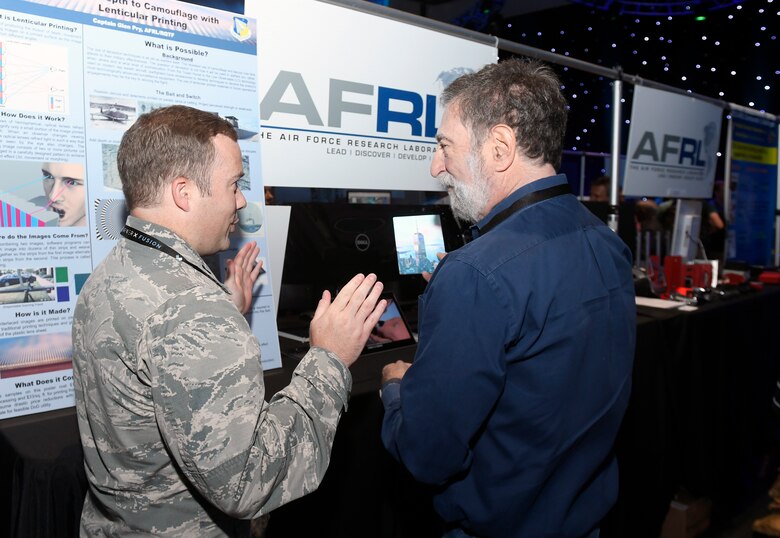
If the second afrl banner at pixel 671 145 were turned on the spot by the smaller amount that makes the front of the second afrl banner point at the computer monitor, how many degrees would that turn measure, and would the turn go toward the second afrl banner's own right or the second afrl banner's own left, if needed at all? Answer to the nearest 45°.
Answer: approximately 45° to the second afrl banner's own right

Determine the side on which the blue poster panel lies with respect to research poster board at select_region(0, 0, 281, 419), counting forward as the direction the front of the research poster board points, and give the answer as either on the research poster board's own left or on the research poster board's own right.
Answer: on the research poster board's own left

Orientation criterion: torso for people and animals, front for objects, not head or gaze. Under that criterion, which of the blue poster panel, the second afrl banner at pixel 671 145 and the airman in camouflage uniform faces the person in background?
the airman in camouflage uniform

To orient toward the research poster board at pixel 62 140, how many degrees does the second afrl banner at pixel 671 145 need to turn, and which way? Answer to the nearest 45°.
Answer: approximately 90° to its right

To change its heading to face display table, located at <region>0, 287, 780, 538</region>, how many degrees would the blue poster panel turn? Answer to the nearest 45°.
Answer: approximately 45° to its right

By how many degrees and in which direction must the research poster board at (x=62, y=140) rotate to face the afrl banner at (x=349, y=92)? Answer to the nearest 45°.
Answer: approximately 90° to its left

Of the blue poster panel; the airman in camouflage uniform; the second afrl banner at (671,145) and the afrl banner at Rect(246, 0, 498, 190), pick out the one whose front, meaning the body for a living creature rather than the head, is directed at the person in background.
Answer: the airman in camouflage uniform

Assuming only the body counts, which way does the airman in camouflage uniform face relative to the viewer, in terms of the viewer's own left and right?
facing away from the viewer and to the right of the viewer

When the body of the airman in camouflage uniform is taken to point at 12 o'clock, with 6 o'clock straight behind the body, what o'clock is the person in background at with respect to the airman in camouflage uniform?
The person in background is roughly at 12 o'clock from the airman in camouflage uniform.
